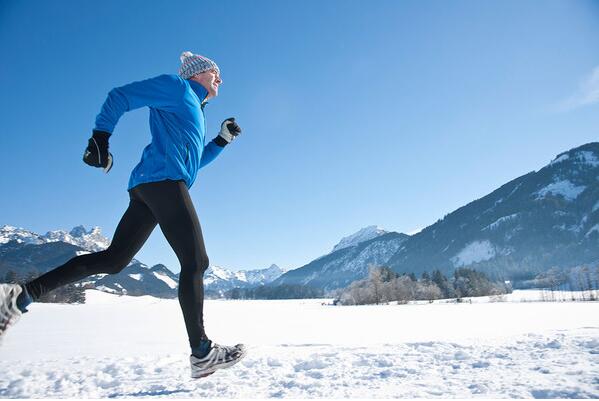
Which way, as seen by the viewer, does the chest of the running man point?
to the viewer's right

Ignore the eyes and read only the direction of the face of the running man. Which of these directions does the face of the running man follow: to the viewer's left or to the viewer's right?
to the viewer's right
